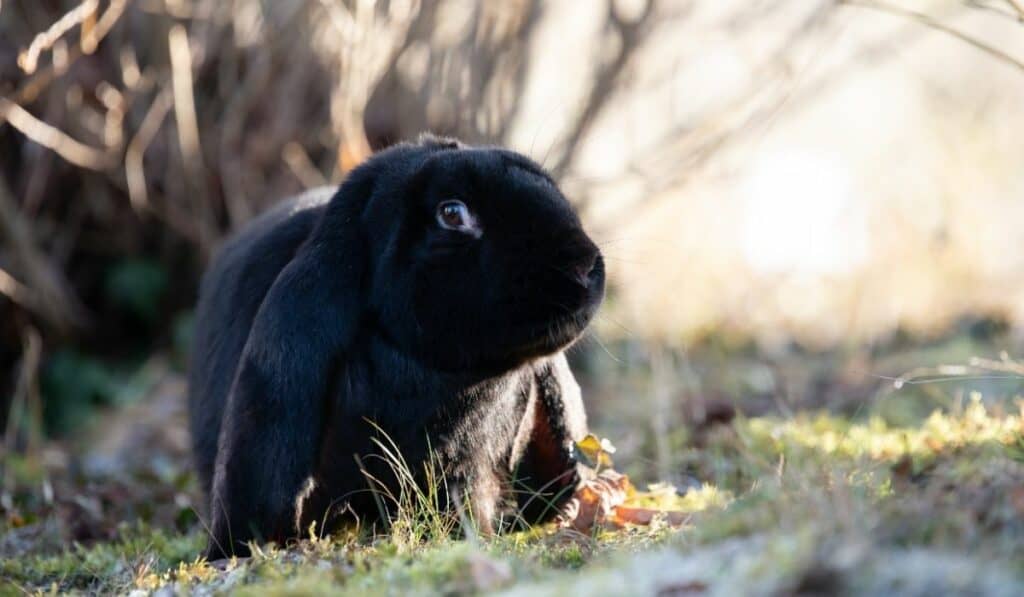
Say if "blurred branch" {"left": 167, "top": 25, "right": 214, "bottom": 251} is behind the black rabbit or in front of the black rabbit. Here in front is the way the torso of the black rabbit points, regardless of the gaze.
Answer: behind

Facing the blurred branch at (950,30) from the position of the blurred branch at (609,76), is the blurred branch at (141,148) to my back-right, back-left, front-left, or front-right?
back-right

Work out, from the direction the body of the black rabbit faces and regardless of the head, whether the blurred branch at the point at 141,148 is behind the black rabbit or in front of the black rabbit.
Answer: behind

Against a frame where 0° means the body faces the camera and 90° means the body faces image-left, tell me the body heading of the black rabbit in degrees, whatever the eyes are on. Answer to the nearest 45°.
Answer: approximately 315°

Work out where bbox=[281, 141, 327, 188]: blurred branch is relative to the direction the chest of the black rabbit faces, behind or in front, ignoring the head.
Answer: behind
